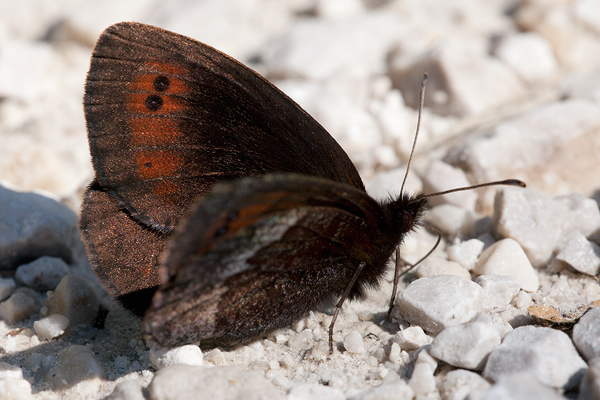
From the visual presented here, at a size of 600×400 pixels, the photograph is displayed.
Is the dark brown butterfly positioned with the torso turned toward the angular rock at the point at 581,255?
yes

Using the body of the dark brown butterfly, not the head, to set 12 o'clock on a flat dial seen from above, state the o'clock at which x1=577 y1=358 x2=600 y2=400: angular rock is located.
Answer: The angular rock is roughly at 1 o'clock from the dark brown butterfly.

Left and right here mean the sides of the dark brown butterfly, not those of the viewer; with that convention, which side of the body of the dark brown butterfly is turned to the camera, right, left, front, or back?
right
